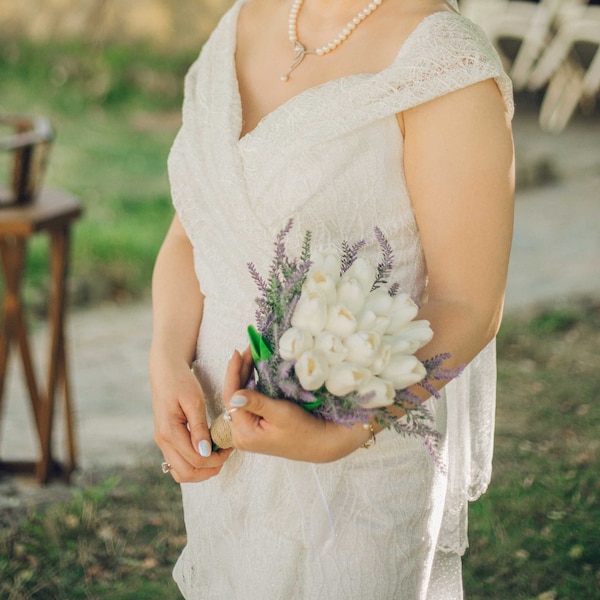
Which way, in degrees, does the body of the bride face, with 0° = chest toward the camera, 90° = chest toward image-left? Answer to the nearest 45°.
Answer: approximately 45°

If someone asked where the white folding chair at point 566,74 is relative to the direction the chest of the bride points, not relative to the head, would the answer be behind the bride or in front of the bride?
behind

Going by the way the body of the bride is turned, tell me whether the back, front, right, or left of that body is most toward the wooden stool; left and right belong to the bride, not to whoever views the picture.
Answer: right
